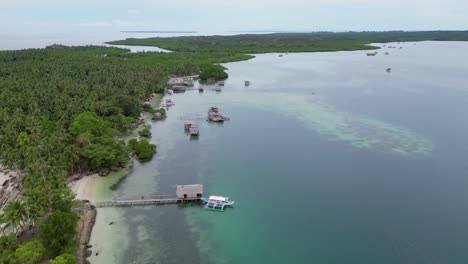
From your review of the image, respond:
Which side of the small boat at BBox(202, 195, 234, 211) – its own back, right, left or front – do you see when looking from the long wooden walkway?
back

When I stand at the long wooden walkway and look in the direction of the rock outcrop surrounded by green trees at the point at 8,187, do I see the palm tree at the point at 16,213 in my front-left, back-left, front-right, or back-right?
front-left

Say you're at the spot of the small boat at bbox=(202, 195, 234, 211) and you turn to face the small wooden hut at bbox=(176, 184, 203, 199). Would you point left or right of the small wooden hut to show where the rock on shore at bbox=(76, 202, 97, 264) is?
left

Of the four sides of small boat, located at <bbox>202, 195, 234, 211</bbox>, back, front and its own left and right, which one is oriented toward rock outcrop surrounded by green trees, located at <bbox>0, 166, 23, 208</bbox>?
back

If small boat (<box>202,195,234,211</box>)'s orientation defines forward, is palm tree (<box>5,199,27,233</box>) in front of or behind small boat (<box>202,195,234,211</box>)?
behind

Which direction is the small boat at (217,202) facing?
to the viewer's right
